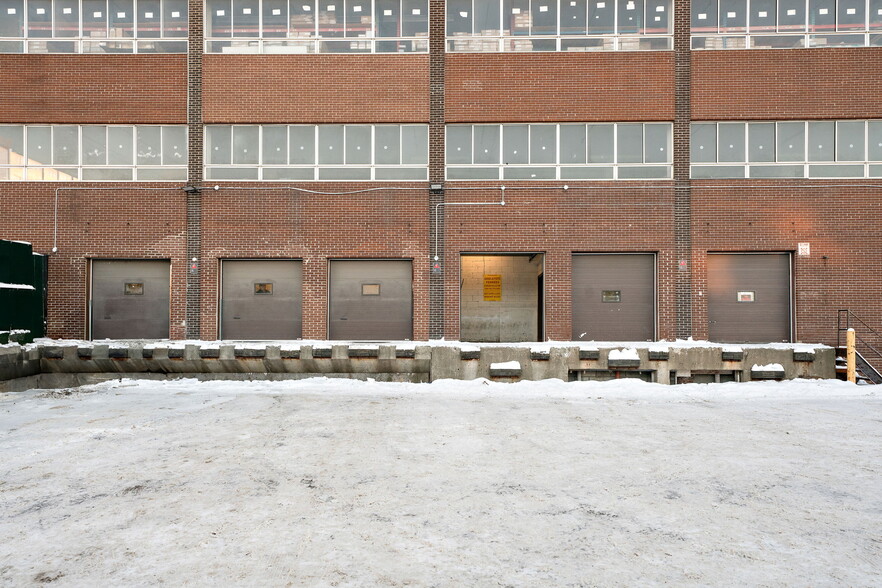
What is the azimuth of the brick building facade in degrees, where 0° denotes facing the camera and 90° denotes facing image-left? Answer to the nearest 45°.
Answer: approximately 0°

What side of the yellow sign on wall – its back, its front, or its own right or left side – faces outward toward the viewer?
front

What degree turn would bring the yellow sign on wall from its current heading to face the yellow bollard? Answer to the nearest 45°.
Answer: approximately 45° to its left

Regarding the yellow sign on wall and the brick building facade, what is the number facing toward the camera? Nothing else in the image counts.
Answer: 2
